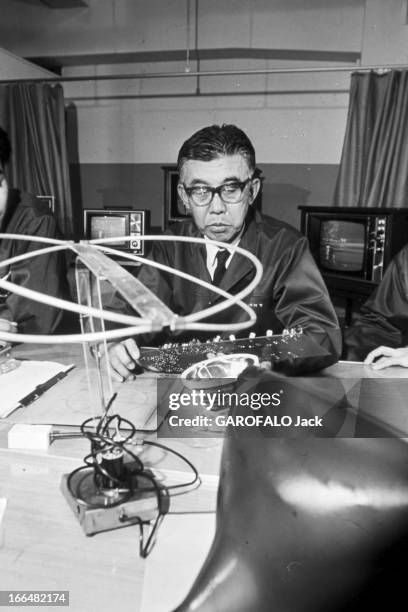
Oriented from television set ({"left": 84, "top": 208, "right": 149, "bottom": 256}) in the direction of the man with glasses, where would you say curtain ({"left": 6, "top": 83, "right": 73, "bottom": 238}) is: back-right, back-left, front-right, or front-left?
back-right

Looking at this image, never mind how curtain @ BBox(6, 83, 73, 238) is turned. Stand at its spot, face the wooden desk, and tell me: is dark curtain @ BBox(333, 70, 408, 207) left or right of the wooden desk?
left

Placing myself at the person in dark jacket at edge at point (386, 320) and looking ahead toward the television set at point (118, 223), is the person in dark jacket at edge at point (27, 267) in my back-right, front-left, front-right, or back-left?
front-left

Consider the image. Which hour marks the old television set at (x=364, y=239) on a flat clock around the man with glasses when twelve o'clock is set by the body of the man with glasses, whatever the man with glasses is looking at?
The old television set is roughly at 7 o'clock from the man with glasses.

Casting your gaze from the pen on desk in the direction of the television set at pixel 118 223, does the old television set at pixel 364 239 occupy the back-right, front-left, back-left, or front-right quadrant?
front-right

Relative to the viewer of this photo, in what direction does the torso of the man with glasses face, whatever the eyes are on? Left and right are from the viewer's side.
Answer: facing the viewer

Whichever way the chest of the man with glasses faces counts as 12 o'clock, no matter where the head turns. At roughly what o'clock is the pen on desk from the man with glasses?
The pen on desk is roughly at 1 o'clock from the man with glasses.

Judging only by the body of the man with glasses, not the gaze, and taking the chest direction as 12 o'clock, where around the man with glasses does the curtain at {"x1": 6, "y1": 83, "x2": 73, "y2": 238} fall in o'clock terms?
The curtain is roughly at 5 o'clock from the man with glasses.

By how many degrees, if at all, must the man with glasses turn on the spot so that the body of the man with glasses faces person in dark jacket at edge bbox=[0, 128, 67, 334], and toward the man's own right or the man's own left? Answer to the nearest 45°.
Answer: approximately 90° to the man's own right

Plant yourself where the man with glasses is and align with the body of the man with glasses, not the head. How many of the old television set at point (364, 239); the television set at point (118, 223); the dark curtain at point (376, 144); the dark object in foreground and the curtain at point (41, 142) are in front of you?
1

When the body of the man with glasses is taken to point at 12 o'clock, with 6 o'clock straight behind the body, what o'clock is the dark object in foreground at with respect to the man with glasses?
The dark object in foreground is roughly at 12 o'clock from the man with glasses.

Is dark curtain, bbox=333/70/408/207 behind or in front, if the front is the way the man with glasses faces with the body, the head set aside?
behind

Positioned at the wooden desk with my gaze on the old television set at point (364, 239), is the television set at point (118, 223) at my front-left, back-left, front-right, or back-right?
front-left

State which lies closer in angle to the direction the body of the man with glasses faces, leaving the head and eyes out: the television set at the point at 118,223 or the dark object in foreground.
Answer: the dark object in foreground
